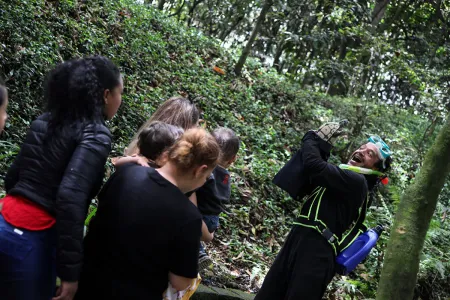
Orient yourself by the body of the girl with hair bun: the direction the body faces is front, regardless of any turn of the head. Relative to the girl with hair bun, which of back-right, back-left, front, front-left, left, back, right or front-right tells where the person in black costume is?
front

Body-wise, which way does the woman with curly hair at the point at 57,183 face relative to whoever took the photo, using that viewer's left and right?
facing away from the viewer and to the right of the viewer

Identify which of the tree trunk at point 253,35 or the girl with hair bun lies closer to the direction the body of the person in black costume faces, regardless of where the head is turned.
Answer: the girl with hair bun

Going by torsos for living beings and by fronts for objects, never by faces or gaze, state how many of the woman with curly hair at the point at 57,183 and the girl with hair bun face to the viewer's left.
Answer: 0

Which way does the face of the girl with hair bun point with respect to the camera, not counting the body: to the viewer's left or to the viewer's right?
to the viewer's right

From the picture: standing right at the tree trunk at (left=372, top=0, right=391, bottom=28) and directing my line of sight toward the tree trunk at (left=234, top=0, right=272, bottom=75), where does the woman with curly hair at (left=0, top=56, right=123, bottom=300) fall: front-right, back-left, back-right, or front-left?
front-left

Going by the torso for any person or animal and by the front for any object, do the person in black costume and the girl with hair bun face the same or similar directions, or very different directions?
very different directions

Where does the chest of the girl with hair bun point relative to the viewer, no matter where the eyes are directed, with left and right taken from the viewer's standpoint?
facing away from the viewer and to the right of the viewer

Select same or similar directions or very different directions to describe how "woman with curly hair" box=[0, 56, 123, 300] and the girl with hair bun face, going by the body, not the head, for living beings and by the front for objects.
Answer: same or similar directions
